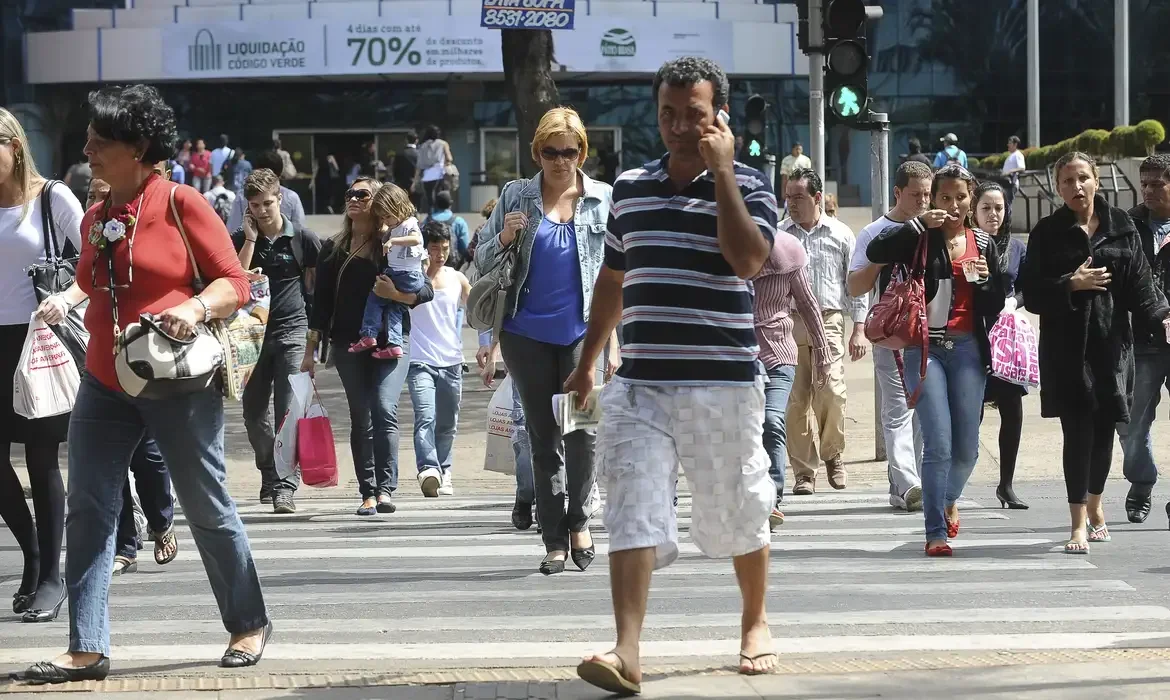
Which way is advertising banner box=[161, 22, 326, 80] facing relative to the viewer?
toward the camera

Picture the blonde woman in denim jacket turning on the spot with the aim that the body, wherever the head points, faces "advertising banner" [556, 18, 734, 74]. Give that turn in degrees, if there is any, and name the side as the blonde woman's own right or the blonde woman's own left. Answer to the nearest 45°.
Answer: approximately 180°

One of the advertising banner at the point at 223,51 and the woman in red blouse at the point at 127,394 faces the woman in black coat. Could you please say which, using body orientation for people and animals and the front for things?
the advertising banner

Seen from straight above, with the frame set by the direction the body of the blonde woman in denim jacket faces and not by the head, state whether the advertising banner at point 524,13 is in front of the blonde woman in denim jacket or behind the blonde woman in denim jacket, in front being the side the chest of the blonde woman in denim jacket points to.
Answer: behind

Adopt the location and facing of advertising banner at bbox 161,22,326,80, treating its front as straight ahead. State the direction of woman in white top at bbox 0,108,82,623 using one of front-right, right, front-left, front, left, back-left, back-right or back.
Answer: front

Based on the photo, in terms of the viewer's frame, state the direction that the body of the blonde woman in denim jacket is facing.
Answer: toward the camera

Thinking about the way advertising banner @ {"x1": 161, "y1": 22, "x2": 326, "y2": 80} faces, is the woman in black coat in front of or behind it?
in front

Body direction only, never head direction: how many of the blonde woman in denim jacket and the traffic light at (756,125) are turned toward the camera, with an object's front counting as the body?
2

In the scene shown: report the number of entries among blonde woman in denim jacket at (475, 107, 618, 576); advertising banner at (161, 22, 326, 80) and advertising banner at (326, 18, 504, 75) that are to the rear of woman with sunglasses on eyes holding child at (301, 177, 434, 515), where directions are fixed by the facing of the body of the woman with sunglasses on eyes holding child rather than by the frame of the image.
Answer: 2
